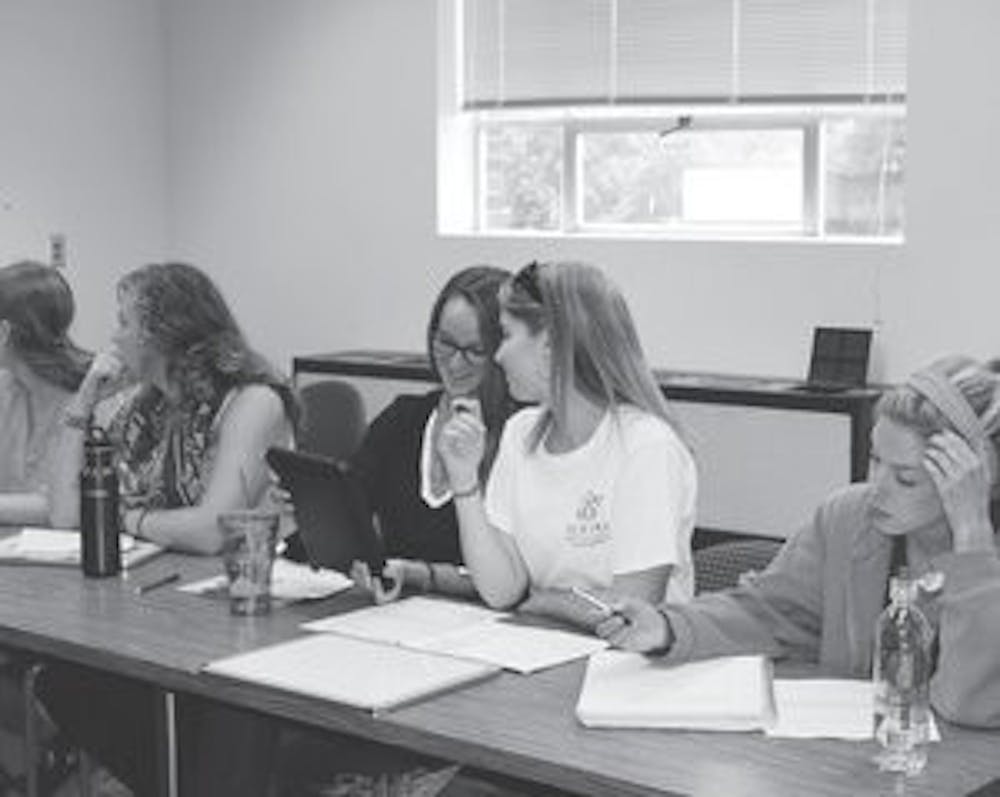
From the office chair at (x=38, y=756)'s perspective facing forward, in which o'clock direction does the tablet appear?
The tablet is roughly at 1 o'clock from the office chair.
